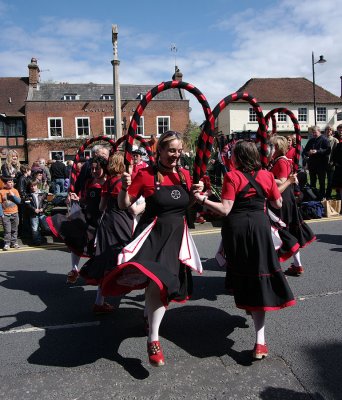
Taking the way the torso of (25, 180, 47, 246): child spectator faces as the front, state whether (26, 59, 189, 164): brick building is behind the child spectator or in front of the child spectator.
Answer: behind

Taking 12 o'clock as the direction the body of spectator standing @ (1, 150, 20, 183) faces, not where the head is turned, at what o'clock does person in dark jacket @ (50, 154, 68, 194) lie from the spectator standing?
The person in dark jacket is roughly at 8 o'clock from the spectator standing.

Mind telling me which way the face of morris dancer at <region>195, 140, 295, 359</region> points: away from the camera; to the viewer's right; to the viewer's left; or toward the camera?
away from the camera

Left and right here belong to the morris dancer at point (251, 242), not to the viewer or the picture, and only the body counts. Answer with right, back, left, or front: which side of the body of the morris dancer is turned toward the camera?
back

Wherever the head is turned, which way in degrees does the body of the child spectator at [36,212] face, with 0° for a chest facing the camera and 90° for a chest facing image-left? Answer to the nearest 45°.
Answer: approximately 0°

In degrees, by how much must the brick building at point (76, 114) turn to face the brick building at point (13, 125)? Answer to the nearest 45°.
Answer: approximately 90° to its right

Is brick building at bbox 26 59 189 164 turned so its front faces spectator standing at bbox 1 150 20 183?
yes

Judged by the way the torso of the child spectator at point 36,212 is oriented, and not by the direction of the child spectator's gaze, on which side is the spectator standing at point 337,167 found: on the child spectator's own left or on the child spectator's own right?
on the child spectator's own left

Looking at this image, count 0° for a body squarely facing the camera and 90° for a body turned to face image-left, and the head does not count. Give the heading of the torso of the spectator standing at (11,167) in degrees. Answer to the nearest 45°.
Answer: approximately 315°

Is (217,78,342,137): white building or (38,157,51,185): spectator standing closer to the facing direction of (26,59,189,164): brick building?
the spectator standing
